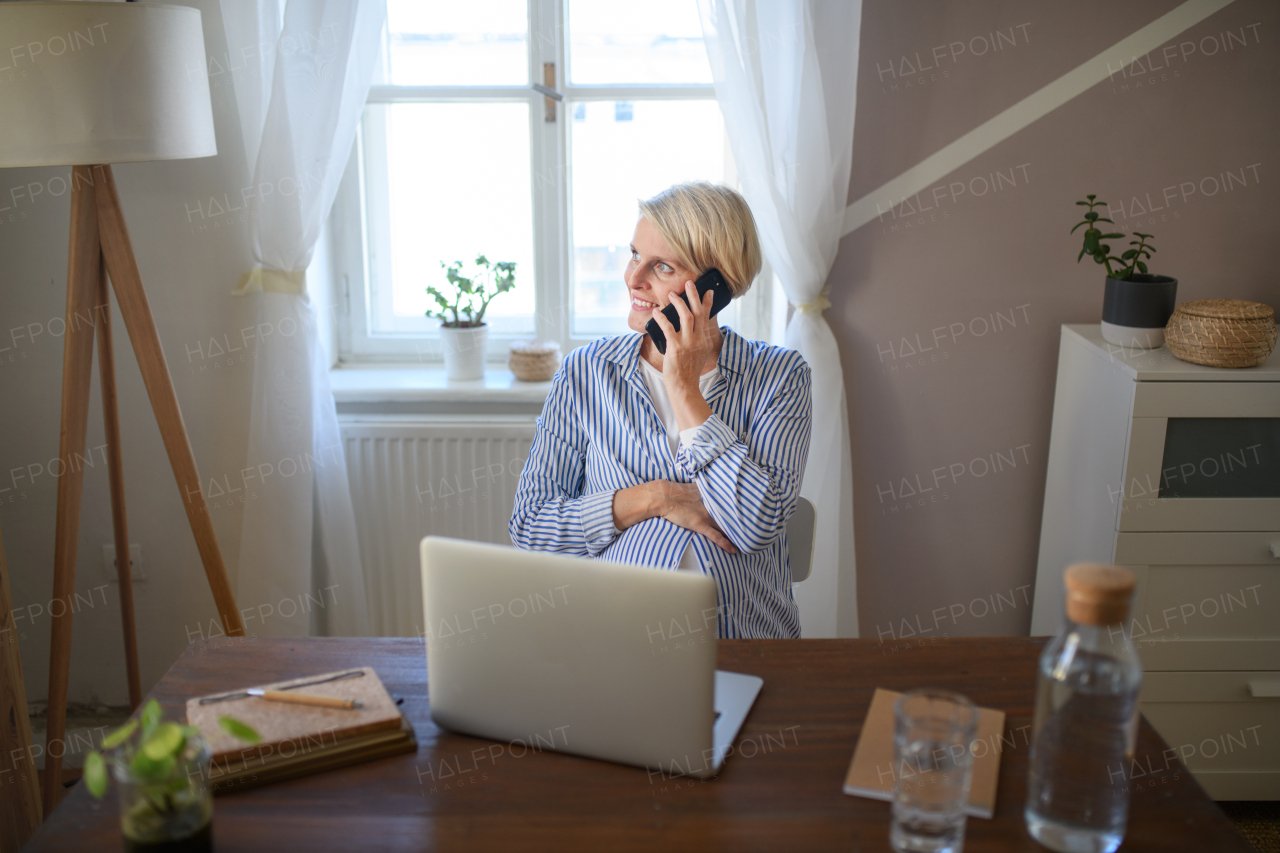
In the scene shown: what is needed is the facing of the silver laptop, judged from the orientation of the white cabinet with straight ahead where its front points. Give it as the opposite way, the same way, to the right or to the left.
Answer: the opposite way

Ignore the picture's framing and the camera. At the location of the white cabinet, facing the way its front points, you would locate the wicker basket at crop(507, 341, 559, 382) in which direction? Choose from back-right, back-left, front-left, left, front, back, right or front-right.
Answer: right

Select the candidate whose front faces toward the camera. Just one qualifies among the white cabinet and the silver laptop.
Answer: the white cabinet

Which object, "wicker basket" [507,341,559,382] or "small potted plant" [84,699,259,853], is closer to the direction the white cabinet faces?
the small potted plant

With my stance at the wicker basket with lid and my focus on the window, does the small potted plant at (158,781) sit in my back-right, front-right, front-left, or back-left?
front-left

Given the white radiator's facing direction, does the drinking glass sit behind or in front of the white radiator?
in front

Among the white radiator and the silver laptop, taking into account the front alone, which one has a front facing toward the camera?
the white radiator

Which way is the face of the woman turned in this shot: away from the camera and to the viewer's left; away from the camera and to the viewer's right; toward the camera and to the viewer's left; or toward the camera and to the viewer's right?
toward the camera and to the viewer's left

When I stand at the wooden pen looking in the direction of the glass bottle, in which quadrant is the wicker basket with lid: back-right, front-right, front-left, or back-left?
front-left

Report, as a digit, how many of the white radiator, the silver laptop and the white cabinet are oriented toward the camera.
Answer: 2

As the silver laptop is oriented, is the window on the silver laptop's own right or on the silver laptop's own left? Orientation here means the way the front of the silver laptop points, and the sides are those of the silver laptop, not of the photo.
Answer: on the silver laptop's own left

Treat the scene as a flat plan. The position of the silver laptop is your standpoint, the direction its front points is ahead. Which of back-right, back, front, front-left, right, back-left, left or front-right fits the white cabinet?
front

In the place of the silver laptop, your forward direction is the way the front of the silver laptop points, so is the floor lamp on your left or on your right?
on your left

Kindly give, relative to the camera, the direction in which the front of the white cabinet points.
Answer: facing the viewer

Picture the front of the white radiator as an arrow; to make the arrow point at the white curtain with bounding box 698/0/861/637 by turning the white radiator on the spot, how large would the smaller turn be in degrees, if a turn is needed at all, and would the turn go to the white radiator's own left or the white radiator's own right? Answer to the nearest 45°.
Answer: approximately 90° to the white radiator's own left

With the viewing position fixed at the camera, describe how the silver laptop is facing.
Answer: facing away from the viewer and to the right of the viewer

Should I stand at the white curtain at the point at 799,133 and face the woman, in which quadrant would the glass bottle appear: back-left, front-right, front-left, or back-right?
front-left
